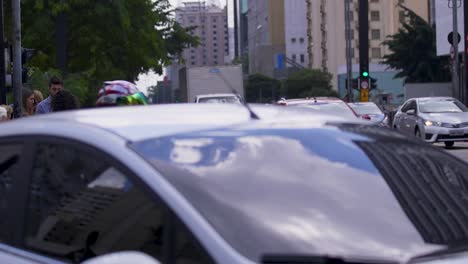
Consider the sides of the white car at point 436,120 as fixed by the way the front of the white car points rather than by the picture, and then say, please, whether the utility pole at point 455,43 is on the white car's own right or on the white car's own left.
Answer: on the white car's own left

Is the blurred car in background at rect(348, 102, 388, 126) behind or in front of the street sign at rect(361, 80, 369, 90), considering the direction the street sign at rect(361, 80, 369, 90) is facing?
in front

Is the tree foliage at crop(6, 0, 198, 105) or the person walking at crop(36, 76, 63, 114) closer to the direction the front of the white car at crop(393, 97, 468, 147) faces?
the person walking

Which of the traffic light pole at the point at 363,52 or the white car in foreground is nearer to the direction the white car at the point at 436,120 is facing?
the white car in foreground

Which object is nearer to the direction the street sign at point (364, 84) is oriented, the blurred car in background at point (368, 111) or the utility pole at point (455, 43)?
the blurred car in background

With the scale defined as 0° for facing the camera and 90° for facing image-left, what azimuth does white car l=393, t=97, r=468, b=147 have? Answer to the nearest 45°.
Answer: approximately 315°
